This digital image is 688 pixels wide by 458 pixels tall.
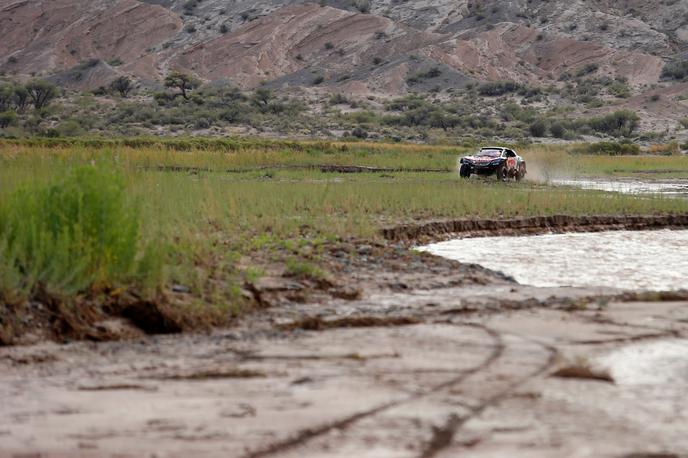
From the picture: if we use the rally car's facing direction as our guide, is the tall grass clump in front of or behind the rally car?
in front

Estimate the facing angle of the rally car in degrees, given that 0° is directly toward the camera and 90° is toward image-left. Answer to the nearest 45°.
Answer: approximately 45°

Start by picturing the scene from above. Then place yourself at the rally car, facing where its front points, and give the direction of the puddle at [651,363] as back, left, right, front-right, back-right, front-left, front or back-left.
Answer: front-left
